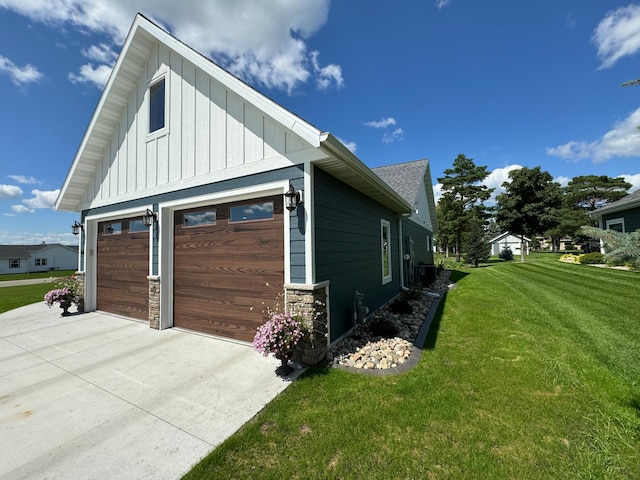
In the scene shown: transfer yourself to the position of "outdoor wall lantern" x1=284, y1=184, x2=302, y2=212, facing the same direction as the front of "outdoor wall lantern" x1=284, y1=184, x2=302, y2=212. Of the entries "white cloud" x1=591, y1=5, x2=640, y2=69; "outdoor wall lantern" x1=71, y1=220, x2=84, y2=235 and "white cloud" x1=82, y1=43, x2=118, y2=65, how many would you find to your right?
2

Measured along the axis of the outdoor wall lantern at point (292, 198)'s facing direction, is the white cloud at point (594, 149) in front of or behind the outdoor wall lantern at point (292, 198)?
behind

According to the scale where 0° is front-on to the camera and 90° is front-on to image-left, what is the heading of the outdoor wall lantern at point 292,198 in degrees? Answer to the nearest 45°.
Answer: approximately 45°

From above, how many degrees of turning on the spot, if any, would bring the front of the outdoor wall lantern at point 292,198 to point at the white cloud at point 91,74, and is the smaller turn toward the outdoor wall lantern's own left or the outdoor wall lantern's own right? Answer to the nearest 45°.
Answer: approximately 90° to the outdoor wall lantern's own right

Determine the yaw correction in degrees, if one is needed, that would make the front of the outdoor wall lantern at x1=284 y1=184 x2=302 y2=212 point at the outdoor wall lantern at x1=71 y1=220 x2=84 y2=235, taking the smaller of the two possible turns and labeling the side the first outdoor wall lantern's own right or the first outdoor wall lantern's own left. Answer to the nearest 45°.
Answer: approximately 90° to the first outdoor wall lantern's own right

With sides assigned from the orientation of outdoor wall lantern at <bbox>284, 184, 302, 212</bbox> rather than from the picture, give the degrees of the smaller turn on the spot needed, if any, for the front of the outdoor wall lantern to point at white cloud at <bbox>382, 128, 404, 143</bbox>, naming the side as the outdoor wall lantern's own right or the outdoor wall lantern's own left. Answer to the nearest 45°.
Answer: approximately 180°

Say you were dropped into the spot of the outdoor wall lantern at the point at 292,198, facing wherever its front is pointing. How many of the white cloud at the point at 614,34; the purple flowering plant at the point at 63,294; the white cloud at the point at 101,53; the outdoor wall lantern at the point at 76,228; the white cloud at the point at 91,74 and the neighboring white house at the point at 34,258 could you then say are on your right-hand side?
5

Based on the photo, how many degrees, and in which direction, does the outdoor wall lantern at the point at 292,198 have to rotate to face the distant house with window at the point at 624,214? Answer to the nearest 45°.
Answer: approximately 180°

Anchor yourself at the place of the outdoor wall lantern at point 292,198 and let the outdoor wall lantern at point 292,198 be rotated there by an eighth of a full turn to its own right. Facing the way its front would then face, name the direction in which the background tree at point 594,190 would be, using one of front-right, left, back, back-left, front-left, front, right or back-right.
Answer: back-right

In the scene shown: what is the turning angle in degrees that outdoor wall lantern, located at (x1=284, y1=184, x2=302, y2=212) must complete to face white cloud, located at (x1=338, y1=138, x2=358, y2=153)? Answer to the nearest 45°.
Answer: approximately 180°

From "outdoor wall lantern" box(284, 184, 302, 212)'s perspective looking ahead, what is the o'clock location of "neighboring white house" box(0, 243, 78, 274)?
The neighboring white house is roughly at 3 o'clock from the outdoor wall lantern.

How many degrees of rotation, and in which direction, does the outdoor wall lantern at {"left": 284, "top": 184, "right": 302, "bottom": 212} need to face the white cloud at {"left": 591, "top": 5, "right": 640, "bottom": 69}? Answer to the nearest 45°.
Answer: approximately 135° to its left
